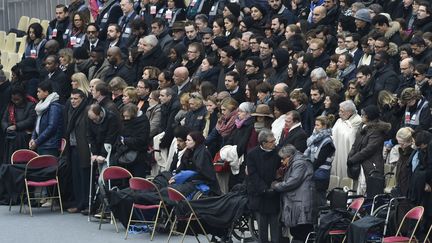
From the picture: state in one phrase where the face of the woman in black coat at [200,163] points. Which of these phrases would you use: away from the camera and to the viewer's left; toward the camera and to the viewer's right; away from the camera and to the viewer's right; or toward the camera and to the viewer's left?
toward the camera and to the viewer's left

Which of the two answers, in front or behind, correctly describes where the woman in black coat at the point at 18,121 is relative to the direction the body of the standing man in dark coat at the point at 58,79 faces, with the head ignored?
in front

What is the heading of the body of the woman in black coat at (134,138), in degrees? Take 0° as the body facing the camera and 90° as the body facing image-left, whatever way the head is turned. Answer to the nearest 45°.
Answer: approximately 45°

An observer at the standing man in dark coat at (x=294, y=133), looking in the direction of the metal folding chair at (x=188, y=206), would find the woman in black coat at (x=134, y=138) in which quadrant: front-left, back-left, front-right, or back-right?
front-right

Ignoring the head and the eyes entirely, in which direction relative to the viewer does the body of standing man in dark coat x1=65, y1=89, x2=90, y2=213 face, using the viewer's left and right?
facing the viewer and to the left of the viewer

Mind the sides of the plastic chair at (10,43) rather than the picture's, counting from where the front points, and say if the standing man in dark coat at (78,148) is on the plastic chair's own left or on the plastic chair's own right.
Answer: on the plastic chair's own left

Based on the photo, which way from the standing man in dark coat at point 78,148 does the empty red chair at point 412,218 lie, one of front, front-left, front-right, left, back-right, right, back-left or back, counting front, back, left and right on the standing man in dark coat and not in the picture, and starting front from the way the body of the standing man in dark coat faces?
left

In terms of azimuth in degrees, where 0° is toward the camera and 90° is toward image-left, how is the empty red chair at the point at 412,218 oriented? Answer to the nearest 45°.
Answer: approximately 45°

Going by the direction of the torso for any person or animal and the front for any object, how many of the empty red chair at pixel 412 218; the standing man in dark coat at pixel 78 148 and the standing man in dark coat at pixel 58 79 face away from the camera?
0
